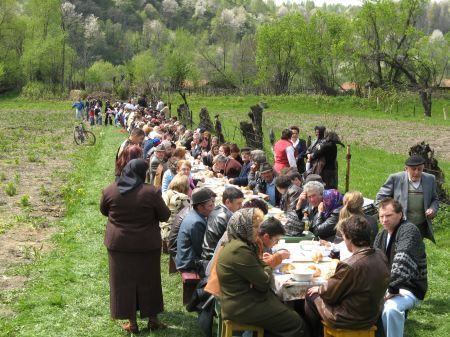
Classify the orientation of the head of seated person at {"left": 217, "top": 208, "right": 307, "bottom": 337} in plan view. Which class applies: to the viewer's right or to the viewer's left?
to the viewer's right

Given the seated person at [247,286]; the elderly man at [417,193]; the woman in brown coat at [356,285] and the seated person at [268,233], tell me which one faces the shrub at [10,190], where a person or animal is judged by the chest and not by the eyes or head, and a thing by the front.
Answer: the woman in brown coat

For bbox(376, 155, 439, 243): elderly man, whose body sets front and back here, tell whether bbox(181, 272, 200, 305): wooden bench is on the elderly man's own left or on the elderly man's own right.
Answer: on the elderly man's own right

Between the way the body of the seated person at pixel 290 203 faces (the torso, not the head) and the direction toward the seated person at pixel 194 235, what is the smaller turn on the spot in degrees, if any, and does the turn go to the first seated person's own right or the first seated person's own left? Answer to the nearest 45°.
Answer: approximately 45° to the first seated person's own left

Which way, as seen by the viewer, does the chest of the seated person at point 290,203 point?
to the viewer's left

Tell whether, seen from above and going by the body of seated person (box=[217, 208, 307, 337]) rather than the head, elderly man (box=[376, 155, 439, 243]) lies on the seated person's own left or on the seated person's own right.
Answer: on the seated person's own left

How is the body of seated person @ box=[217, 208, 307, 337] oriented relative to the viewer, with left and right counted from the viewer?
facing to the right of the viewer

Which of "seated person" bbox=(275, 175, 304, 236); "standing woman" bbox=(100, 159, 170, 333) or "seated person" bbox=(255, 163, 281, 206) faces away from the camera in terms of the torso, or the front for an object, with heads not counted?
the standing woman

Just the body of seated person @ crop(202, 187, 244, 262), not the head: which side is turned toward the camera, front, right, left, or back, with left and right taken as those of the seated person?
right

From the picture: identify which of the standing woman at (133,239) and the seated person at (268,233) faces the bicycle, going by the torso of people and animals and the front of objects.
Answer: the standing woman
